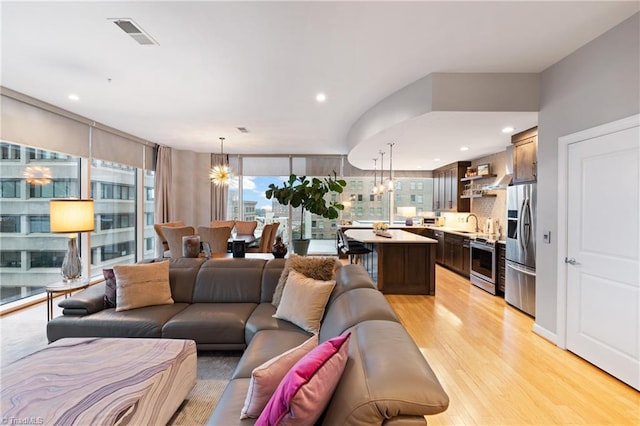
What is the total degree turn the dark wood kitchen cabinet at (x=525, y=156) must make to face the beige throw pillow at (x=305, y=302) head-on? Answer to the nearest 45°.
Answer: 0° — it already faces it

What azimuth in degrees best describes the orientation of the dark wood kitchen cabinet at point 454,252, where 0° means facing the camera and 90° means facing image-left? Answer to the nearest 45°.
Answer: approximately 45°

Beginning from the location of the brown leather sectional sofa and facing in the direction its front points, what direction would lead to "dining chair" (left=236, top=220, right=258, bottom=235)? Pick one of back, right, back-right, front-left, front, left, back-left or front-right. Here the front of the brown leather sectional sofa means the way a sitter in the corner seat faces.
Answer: back-right

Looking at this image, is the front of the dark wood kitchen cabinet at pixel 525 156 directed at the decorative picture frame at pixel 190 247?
yes

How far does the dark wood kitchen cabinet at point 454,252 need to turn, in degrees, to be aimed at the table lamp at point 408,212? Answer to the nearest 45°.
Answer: approximately 90° to its right

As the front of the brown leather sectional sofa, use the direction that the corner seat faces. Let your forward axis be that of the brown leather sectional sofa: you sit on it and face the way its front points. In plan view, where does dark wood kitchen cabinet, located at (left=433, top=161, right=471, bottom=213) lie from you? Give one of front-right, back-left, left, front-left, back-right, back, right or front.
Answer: back
